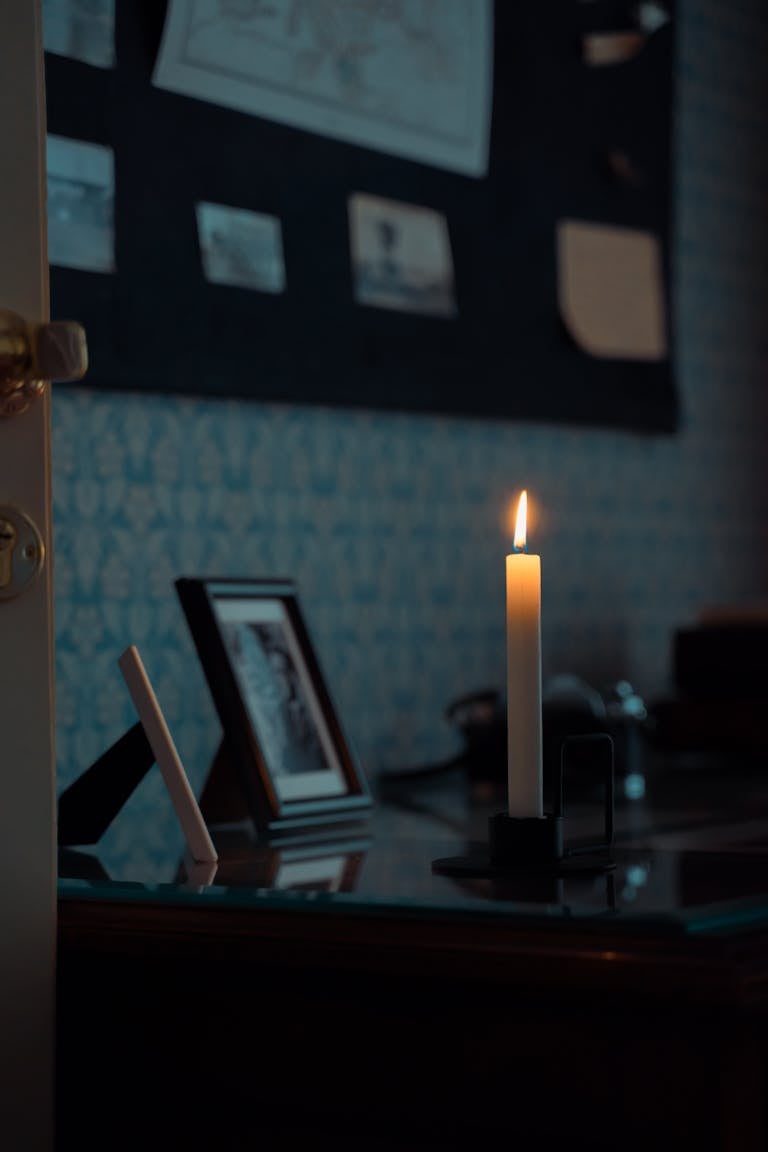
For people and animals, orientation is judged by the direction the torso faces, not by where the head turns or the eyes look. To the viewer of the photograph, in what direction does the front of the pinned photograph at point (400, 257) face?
facing the viewer

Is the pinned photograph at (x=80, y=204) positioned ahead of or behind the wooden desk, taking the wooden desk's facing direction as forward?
behind

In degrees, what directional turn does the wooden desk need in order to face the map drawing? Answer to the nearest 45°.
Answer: approximately 180°

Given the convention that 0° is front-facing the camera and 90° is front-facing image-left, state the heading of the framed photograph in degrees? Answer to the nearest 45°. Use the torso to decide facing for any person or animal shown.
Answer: approximately 315°

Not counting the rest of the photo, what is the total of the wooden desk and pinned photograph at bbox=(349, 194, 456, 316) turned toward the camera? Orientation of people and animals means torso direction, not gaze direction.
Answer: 2

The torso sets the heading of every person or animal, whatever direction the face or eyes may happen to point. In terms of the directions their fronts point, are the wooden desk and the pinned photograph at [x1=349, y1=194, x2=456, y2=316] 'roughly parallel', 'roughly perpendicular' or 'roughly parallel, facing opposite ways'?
roughly parallel

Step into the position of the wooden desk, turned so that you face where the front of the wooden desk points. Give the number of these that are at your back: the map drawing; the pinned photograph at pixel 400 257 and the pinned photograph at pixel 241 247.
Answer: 3

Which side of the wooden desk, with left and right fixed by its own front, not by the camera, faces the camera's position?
front

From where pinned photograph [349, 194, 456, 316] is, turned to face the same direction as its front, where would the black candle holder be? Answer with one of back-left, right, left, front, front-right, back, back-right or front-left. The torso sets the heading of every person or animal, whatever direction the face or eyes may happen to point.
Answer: front
